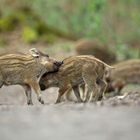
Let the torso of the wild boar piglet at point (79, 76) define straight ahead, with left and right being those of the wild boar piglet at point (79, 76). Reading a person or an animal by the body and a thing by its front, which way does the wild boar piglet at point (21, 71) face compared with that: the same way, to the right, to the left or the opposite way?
the opposite way

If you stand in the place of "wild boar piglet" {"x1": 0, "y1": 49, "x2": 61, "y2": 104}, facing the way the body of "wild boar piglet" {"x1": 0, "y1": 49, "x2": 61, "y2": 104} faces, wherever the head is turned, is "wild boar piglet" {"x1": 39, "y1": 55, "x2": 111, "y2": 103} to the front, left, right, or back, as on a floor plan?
front

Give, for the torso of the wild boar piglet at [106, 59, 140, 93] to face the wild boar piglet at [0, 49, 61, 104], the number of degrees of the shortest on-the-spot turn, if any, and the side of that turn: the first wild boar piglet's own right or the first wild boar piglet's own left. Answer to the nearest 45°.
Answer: approximately 45° to the first wild boar piglet's own left

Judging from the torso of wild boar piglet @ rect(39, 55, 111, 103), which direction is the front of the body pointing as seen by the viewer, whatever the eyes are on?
to the viewer's left

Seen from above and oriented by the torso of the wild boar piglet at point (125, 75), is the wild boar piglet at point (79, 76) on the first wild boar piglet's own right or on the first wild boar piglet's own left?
on the first wild boar piglet's own left

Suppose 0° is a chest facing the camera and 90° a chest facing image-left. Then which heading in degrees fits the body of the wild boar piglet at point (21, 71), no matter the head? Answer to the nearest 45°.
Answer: approximately 270°

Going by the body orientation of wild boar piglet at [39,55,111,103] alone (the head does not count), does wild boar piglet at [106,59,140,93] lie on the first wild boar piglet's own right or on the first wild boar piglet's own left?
on the first wild boar piglet's own right

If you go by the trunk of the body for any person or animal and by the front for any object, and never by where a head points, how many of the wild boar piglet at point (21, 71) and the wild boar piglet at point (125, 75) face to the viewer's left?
1

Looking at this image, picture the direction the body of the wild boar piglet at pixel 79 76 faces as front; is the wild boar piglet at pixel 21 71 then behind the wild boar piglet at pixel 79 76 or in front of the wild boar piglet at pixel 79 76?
in front

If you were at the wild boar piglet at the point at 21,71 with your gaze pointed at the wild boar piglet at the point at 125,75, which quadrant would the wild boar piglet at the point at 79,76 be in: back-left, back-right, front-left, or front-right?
front-right

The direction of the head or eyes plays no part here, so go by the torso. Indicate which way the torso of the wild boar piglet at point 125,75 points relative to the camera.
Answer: to the viewer's left

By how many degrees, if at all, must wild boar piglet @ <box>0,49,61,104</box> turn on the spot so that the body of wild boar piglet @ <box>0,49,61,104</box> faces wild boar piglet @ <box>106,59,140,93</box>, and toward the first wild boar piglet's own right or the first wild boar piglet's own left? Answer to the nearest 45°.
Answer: approximately 45° to the first wild boar piglet's own left

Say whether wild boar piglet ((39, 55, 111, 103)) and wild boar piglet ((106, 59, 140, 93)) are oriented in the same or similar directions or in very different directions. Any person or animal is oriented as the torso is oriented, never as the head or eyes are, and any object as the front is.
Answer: same or similar directions
